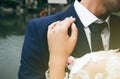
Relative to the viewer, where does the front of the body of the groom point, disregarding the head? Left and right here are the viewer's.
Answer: facing the viewer and to the right of the viewer
